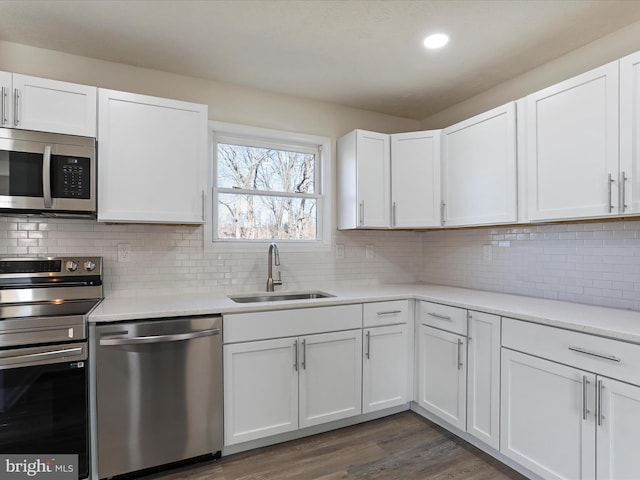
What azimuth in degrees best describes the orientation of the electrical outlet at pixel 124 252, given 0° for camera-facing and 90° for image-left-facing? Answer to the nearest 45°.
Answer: approximately 0°

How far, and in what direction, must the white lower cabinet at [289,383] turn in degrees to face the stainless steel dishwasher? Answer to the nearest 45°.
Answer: approximately 135° to its right

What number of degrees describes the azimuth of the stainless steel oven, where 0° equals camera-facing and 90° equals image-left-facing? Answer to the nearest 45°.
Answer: approximately 0°

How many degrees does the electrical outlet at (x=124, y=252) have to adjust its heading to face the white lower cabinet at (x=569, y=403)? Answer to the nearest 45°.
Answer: approximately 45° to its left

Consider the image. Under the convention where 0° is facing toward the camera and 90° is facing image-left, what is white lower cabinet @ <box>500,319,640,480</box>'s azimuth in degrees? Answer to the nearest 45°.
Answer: approximately 45°

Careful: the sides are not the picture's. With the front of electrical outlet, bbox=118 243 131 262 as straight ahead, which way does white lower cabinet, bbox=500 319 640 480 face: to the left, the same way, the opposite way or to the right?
to the right

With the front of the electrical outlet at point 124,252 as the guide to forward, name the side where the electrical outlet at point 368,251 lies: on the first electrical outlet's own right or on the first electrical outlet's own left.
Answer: on the first electrical outlet's own left
